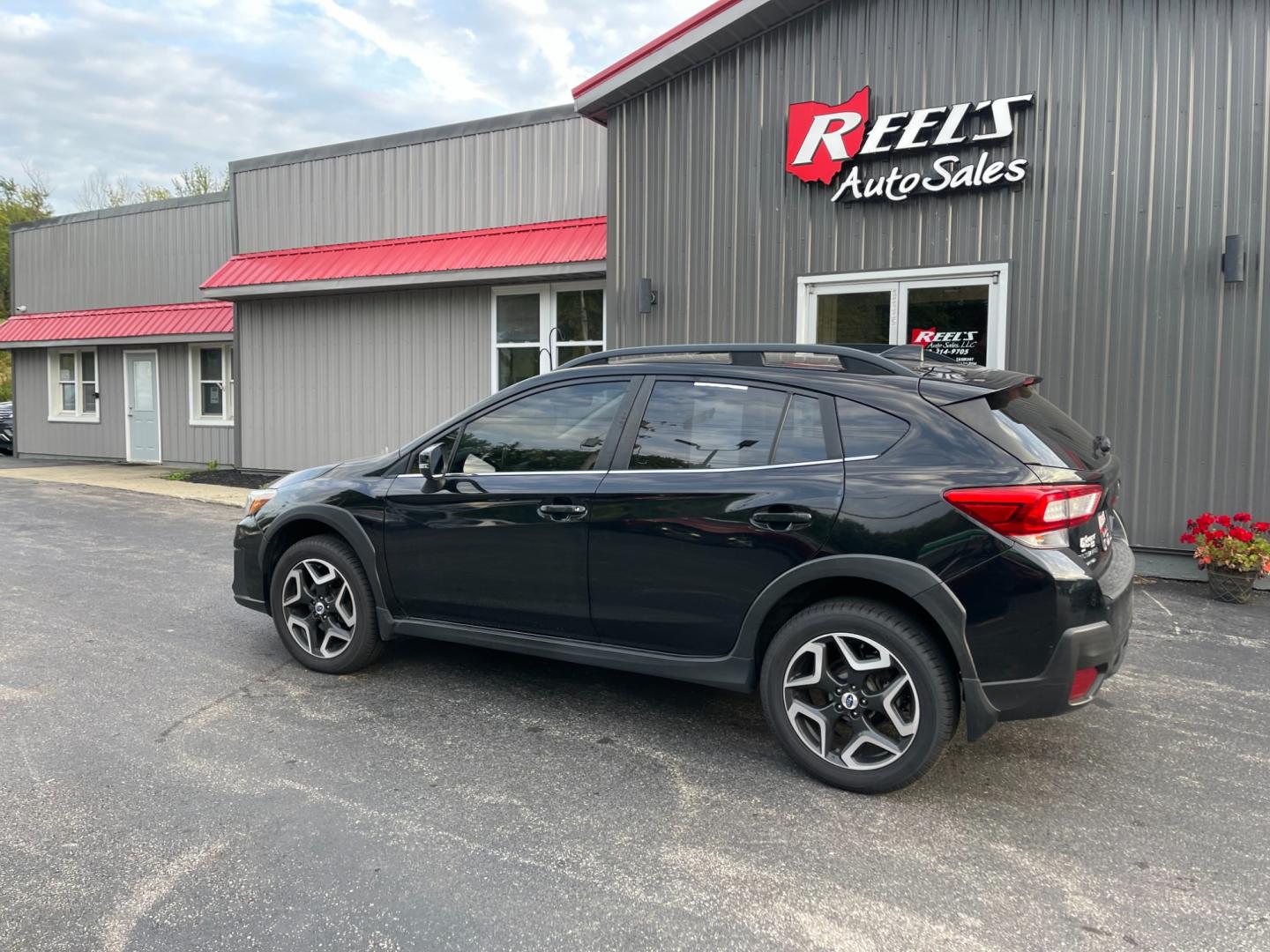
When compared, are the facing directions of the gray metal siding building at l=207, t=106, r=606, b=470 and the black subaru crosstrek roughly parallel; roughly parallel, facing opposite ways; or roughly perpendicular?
roughly perpendicular

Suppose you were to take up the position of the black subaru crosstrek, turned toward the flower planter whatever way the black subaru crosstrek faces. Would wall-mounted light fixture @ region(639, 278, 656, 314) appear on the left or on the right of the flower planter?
left

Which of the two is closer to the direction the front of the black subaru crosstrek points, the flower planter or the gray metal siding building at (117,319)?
the gray metal siding building

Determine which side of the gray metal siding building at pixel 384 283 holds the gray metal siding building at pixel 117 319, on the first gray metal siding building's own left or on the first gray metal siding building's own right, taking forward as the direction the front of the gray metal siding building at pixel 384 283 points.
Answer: on the first gray metal siding building's own right

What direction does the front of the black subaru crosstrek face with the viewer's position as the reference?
facing away from the viewer and to the left of the viewer

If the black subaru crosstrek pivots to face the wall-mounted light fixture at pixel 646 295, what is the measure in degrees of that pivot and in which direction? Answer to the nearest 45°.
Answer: approximately 45° to its right

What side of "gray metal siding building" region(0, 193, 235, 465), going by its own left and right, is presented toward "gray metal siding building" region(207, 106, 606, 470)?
left

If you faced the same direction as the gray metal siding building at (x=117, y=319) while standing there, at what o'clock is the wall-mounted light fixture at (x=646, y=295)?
The wall-mounted light fixture is roughly at 10 o'clock from the gray metal siding building.

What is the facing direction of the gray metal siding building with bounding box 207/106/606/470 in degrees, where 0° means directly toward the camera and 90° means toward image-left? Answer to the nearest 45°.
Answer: approximately 45°
